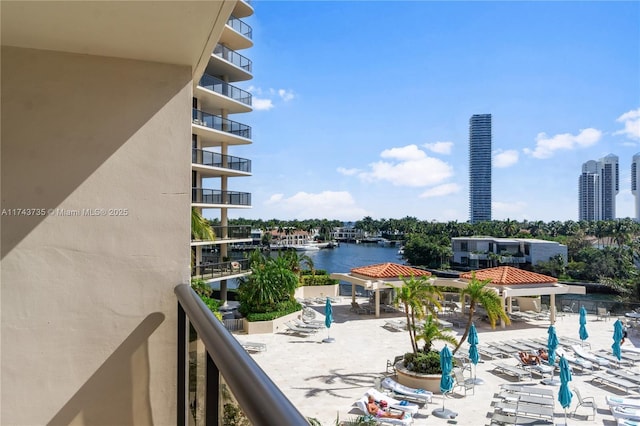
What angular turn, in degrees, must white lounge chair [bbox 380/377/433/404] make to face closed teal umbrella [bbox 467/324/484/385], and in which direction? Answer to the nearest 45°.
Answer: approximately 90° to its left

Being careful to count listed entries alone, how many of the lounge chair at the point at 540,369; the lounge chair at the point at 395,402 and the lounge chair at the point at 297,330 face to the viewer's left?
0

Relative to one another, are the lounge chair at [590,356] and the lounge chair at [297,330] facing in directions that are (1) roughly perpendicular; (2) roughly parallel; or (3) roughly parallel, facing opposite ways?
roughly perpendicular
